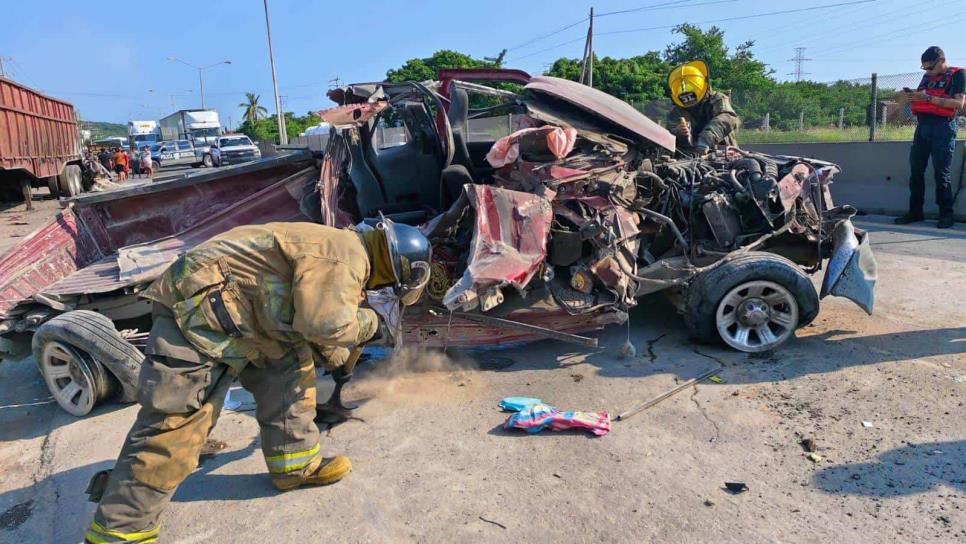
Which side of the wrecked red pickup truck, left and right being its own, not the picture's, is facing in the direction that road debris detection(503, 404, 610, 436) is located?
right

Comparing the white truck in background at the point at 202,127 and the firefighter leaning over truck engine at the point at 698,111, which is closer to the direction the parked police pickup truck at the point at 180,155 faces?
the firefighter leaning over truck engine

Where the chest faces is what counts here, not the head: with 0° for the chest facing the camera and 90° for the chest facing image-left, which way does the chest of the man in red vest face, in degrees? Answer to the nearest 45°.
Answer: approximately 45°

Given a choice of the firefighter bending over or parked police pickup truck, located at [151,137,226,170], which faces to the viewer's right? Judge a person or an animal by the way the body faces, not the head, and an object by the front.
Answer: the firefighter bending over

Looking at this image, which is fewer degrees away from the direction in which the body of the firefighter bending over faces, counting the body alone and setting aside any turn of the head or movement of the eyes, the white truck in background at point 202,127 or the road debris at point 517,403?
the road debris

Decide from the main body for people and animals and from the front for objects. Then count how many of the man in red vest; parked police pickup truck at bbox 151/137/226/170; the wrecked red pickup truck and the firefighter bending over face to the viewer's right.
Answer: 2

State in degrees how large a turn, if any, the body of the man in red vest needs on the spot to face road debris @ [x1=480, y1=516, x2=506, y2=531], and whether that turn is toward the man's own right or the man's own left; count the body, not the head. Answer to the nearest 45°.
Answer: approximately 45° to the man's own left

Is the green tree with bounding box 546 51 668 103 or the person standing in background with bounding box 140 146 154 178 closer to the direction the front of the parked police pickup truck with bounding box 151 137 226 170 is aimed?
the person standing in background

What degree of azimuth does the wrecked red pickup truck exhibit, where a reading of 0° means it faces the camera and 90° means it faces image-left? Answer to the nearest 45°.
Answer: approximately 270°

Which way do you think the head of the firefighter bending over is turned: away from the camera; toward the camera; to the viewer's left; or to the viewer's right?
to the viewer's right

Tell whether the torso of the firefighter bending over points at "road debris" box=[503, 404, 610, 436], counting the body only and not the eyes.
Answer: yes

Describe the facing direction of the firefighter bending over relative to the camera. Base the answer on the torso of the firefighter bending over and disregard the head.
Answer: to the viewer's right
